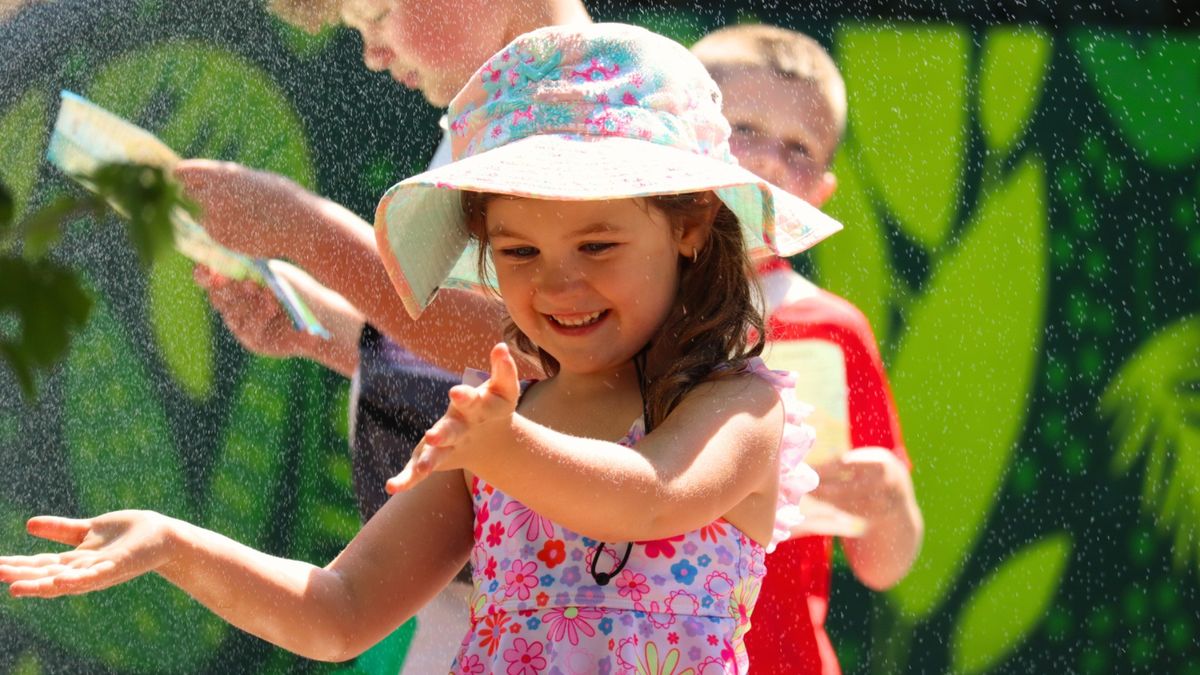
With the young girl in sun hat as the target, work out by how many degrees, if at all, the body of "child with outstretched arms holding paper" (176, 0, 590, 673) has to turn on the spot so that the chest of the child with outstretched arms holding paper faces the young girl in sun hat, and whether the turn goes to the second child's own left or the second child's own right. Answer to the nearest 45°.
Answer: approximately 90° to the second child's own left

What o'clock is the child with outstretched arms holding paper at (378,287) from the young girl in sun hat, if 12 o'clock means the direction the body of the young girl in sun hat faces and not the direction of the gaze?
The child with outstretched arms holding paper is roughly at 4 o'clock from the young girl in sun hat.

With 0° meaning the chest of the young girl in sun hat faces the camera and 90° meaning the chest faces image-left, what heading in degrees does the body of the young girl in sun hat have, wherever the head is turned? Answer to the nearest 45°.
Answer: approximately 45°

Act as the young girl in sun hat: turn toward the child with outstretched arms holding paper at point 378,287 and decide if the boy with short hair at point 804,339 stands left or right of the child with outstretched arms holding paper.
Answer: right

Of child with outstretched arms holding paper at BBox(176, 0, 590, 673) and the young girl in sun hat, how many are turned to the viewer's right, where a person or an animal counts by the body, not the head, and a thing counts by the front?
0

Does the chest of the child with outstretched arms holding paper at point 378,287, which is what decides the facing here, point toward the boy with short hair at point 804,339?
no

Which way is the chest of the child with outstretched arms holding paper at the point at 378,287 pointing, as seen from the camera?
to the viewer's left

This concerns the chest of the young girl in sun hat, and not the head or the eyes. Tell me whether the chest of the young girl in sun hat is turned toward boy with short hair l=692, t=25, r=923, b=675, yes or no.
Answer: no
